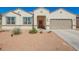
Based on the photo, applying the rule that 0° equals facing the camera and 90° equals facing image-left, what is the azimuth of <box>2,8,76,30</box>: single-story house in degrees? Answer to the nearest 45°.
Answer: approximately 0°
